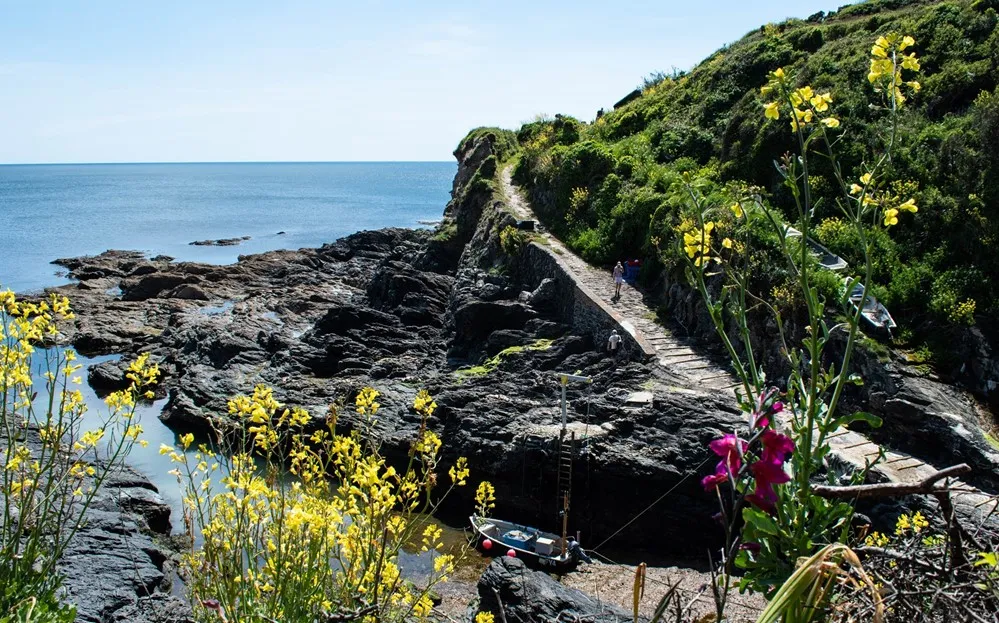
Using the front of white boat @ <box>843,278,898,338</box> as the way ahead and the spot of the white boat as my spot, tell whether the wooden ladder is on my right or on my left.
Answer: on my left

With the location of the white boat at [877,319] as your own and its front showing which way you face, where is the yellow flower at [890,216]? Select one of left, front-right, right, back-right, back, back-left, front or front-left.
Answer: back-left

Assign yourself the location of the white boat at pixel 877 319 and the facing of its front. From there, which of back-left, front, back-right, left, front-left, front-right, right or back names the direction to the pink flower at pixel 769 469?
back-left

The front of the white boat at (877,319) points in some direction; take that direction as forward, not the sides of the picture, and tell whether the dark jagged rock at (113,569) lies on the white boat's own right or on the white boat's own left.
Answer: on the white boat's own left

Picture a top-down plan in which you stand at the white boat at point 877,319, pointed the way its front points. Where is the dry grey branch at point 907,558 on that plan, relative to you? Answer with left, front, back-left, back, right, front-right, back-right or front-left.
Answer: back-left

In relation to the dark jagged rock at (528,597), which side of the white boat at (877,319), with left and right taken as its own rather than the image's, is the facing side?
left

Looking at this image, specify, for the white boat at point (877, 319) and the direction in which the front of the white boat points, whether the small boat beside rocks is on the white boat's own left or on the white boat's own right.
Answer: on the white boat's own left

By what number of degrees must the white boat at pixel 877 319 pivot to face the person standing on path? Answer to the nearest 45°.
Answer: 0° — it already faces them
